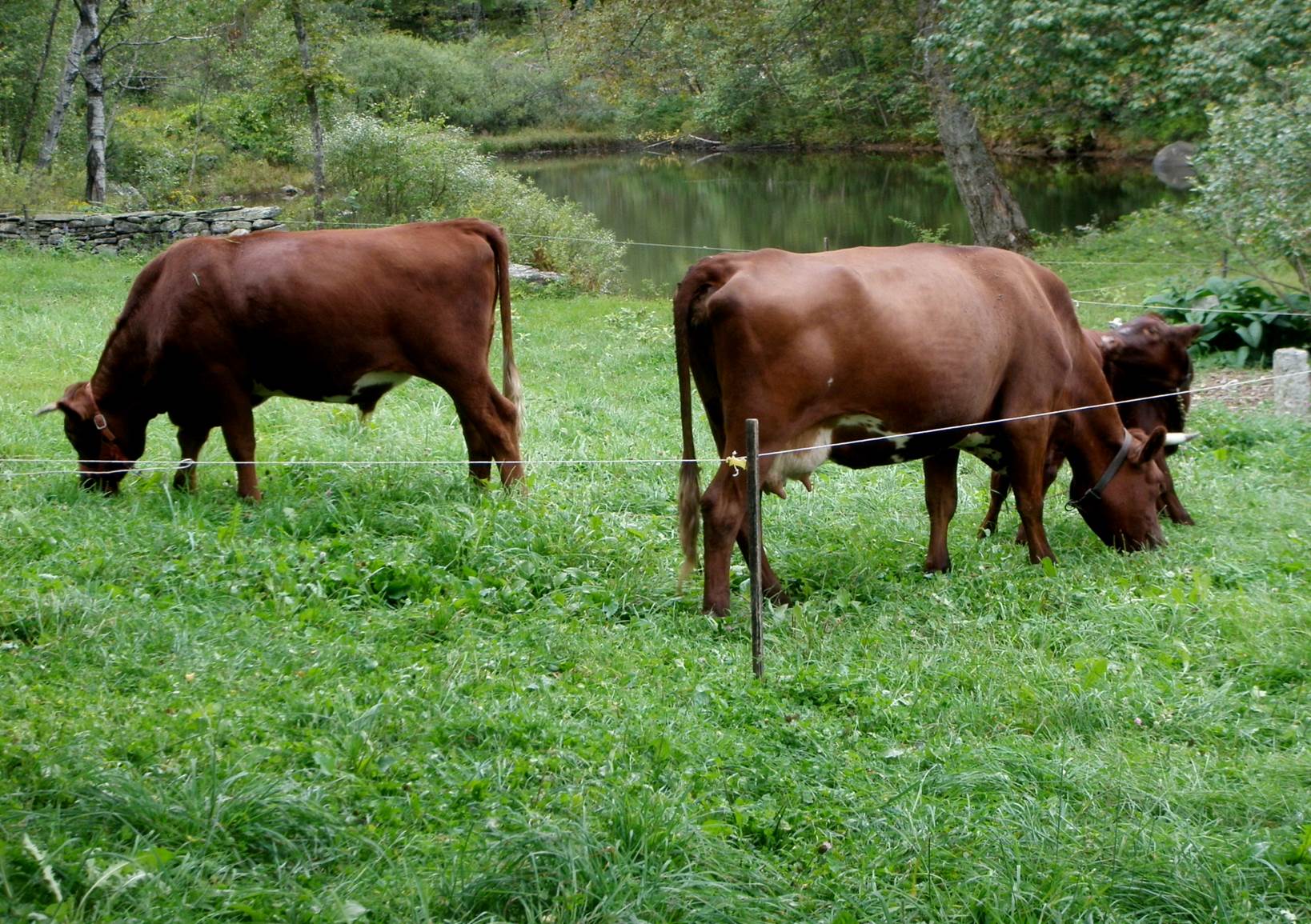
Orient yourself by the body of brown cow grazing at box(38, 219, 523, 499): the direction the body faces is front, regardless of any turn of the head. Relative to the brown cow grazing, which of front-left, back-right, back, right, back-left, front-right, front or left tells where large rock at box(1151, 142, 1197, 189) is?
back-right

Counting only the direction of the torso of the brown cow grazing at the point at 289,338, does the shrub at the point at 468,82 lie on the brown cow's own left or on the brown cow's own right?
on the brown cow's own right

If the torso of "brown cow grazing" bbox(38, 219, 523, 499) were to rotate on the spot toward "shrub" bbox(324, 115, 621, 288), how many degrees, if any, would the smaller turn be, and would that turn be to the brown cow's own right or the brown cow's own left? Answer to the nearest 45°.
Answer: approximately 90° to the brown cow's own right

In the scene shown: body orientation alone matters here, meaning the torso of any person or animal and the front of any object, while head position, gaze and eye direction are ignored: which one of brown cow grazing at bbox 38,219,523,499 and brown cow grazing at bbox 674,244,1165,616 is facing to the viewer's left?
brown cow grazing at bbox 38,219,523,499

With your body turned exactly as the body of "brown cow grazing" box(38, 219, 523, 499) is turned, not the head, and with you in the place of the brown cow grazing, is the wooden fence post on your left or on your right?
on your left

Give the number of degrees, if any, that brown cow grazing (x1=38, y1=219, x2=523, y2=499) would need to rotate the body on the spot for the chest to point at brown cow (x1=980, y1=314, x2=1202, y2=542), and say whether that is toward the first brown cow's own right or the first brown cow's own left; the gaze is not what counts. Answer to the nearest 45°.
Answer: approximately 180°

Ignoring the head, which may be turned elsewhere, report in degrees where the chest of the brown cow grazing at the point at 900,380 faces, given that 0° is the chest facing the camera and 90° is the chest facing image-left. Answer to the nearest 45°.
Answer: approximately 225°

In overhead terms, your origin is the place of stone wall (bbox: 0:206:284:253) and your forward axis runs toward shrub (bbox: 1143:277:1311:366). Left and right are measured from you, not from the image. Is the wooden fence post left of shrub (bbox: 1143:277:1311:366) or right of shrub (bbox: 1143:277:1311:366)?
right

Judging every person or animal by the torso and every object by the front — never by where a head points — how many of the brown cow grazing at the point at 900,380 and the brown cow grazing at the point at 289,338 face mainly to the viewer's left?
1

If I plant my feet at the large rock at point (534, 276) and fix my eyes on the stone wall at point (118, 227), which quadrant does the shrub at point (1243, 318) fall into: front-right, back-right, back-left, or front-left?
back-left

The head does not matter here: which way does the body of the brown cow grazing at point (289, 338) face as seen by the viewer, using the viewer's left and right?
facing to the left of the viewer

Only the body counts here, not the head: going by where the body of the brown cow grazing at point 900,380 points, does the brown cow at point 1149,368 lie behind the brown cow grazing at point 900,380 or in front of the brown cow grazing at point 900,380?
in front

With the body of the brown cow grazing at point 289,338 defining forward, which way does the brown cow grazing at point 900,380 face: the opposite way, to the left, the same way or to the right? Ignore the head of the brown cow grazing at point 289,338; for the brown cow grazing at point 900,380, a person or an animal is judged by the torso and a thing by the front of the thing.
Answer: the opposite way
